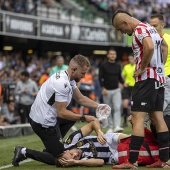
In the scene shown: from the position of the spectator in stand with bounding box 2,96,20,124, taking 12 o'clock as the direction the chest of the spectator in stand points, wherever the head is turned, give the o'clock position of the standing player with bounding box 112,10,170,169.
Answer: The standing player is roughly at 1 o'clock from the spectator in stand.

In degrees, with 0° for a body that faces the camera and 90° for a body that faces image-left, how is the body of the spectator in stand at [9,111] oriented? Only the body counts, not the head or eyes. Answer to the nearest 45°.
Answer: approximately 315°

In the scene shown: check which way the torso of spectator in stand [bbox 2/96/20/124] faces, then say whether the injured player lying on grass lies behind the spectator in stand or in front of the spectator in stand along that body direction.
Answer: in front

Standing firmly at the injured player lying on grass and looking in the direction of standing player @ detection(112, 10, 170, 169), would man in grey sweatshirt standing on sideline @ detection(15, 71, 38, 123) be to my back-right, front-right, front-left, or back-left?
back-left

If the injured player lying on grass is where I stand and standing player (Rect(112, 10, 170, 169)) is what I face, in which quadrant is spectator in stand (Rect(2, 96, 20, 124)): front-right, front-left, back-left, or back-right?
back-left
